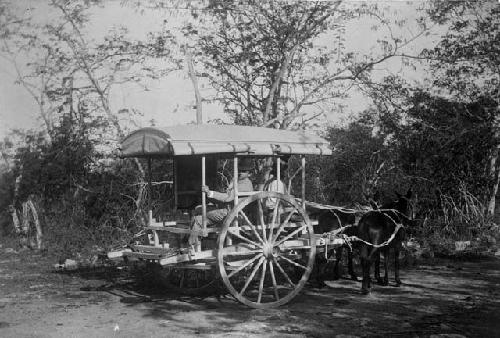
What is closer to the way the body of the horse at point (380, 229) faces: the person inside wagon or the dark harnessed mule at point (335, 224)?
the dark harnessed mule

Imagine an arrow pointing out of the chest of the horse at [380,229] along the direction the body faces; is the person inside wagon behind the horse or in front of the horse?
behind

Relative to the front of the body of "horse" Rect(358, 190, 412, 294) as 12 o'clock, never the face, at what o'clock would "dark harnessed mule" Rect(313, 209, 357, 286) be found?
"dark harnessed mule" Rect(313, 209, 357, 286) is roughly at 9 o'clock from "horse" Rect(358, 190, 412, 294).

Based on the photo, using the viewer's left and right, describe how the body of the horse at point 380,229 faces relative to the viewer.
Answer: facing away from the viewer and to the right of the viewer

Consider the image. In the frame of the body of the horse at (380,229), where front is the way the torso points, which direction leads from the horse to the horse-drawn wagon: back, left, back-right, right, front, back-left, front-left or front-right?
back

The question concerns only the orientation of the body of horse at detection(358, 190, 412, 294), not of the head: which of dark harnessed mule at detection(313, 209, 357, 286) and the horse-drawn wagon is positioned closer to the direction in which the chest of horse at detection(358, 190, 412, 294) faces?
the dark harnessed mule
